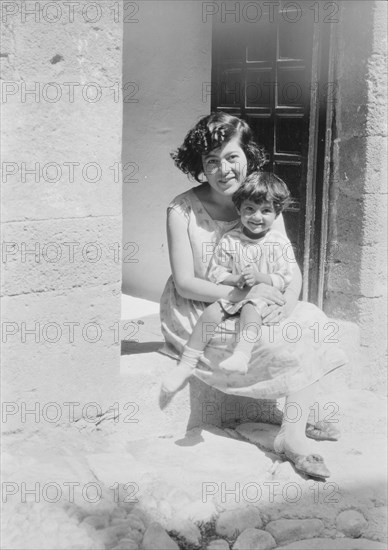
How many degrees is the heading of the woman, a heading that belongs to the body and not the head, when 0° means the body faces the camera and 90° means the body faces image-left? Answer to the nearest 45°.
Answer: approximately 315°

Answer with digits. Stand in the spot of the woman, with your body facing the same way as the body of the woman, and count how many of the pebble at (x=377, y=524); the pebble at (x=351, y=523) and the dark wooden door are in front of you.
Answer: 2

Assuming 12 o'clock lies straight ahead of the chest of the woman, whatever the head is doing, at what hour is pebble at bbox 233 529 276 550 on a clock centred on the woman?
The pebble is roughly at 1 o'clock from the woman.

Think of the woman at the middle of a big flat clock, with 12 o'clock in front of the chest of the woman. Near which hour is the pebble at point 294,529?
The pebble is roughly at 1 o'clock from the woman.

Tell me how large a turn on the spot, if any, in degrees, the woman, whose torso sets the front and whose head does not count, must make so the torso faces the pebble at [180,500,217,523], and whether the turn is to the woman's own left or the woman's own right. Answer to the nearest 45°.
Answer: approximately 45° to the woman's own right

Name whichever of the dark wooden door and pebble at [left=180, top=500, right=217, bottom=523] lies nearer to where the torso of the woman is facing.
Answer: the pebble

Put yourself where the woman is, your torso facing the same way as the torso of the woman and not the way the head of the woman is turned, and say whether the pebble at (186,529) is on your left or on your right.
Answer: on your right

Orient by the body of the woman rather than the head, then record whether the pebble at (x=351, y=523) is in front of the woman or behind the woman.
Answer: in front

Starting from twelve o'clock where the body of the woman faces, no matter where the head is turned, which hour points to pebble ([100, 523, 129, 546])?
The pebble is roughly at 2 o'clock from the woman.

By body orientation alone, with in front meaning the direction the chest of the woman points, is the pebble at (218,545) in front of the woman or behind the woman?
in front

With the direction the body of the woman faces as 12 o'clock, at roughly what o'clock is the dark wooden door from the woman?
The dark wooden door is roughly at 8 o'clock from the woman.

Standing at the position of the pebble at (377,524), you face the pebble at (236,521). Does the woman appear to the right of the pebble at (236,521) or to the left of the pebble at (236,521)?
right

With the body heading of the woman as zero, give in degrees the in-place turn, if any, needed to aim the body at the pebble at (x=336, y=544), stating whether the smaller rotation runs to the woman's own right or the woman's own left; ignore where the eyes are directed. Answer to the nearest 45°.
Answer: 0° — they already face it

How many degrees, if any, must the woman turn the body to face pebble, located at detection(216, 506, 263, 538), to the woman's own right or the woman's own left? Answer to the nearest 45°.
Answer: approximately 45° to the woman's own right

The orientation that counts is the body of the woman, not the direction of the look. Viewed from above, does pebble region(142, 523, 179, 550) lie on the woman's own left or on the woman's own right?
on the woman's own right
